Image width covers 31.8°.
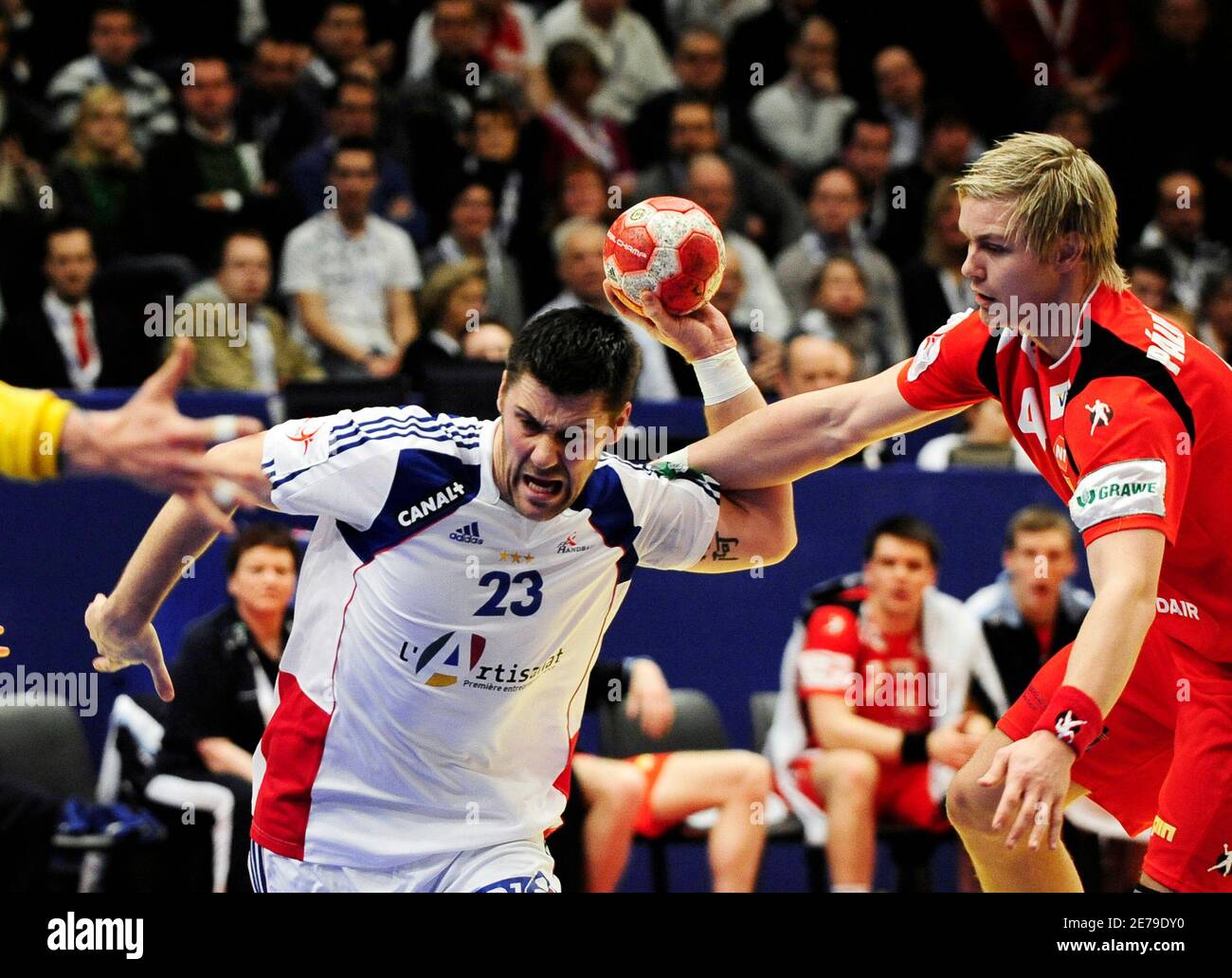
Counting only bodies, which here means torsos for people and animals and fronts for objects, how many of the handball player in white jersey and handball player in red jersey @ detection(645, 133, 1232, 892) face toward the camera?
1

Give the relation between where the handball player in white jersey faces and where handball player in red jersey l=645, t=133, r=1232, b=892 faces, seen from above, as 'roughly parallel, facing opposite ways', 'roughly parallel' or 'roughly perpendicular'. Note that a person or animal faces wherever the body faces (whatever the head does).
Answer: roughly perpendicular

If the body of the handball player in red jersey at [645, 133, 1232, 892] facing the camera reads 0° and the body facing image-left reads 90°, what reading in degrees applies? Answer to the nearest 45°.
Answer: approximately 90°

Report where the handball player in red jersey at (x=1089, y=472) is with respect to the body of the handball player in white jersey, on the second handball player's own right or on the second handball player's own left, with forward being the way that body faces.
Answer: on the second handball player's own left

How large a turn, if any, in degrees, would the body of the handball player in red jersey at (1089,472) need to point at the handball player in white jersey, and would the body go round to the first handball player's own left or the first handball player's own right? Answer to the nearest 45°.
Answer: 0° — they already face them

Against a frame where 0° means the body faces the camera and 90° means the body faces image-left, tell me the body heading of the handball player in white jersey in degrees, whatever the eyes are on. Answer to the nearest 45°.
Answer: approximately 0°

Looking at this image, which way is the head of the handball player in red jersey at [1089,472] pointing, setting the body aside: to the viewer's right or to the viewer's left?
to the viewer's left
